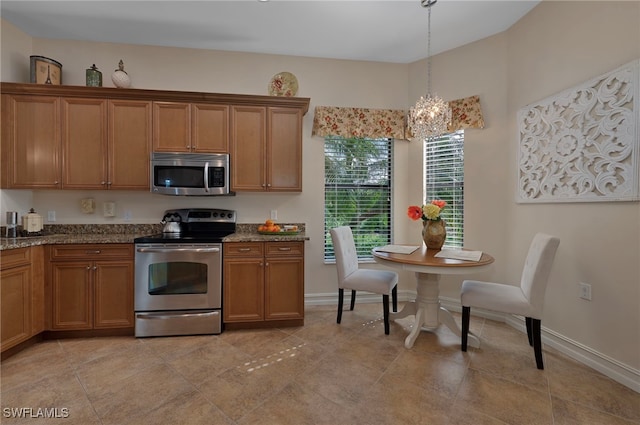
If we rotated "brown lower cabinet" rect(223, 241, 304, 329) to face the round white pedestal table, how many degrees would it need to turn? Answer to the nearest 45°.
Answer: approximately 90° to its left

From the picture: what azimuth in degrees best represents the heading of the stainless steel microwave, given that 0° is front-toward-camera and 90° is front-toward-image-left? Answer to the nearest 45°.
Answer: approximately 0°

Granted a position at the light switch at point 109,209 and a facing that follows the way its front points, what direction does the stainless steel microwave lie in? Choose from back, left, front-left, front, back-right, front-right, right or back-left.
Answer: front-left

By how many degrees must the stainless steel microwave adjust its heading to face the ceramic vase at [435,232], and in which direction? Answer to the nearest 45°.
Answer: approximately 45° to its left

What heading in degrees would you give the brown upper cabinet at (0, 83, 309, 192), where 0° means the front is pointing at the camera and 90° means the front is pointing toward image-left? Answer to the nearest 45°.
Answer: approximately 0°

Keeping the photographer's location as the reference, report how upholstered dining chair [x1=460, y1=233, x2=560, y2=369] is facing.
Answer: facing to the left of the viewer

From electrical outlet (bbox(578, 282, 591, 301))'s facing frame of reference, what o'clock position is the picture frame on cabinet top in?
The picture frame on cabinet top is roughly at 2 o'clock from the electrical outlet.
